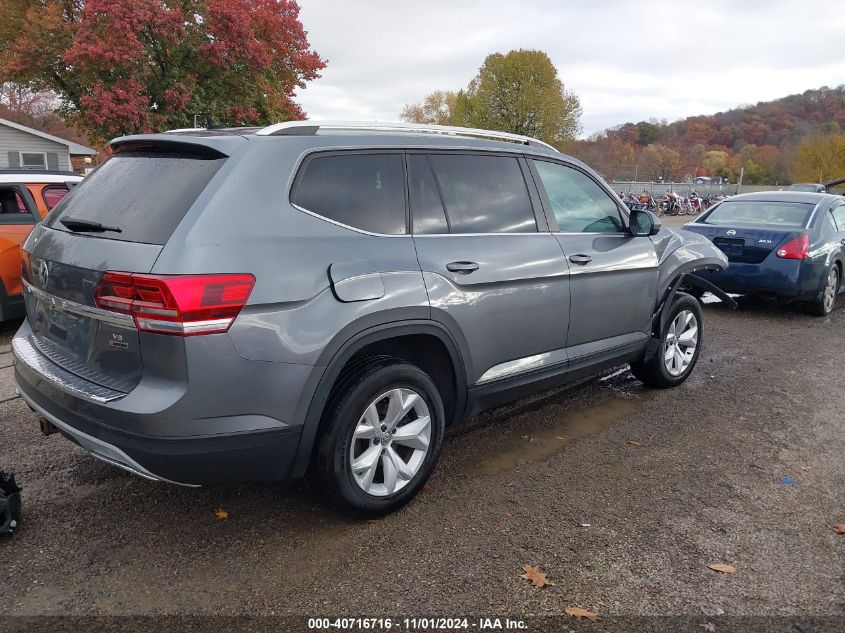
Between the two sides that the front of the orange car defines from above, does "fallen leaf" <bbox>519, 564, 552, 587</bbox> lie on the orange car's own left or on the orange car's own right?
on the orange car's own left

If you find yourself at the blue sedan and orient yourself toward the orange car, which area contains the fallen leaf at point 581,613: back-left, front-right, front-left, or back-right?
front-left

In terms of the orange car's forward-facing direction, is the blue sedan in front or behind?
behind

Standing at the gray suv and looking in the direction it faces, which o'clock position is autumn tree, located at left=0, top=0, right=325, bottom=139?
The autumn tree is roughly at 10 o'clock from the gray suv.

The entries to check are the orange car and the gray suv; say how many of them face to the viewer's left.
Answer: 1

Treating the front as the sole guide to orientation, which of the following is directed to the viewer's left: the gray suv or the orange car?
the orange car

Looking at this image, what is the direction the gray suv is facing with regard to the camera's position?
facing away from the viewer and to the right of the viewer

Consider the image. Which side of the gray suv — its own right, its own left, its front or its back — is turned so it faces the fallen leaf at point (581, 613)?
right

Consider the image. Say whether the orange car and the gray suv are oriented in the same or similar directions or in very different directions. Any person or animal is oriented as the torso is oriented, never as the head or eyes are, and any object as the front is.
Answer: very different directions

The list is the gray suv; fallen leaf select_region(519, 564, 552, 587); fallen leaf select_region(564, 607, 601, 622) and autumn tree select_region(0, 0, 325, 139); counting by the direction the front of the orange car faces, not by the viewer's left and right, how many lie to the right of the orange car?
1

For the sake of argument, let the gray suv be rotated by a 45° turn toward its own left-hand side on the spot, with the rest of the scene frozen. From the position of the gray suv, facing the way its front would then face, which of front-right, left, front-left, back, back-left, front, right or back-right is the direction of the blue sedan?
front-right

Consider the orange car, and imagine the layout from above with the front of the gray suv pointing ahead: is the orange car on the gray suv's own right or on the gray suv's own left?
on the gray suv's own left

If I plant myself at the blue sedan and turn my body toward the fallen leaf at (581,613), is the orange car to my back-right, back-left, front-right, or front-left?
front-right

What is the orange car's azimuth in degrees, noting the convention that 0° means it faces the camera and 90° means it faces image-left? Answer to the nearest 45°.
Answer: approximately 90°
